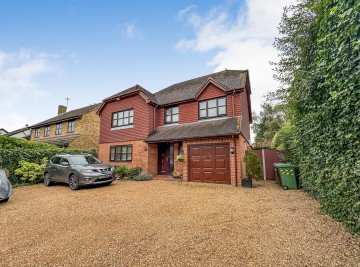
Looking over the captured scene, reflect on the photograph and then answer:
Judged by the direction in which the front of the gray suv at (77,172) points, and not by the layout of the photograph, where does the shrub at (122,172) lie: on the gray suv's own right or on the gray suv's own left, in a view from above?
on the gray suv's own left

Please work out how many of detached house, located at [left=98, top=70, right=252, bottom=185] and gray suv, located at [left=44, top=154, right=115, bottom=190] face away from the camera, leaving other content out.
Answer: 0

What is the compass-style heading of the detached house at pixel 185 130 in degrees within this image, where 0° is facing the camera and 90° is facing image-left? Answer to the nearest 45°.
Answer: approximately 45°

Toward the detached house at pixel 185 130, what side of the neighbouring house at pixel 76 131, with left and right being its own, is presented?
left

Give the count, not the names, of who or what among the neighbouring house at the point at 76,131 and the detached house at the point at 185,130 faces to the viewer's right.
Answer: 0

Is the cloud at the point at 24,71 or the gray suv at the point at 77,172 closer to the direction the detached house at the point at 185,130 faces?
the gray suv

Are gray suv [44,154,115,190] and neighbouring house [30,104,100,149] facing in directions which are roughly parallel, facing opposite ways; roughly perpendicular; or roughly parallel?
roughly perpendicular

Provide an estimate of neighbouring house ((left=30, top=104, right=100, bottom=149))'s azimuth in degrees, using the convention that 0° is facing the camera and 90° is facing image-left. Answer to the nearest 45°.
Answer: approximately 45°

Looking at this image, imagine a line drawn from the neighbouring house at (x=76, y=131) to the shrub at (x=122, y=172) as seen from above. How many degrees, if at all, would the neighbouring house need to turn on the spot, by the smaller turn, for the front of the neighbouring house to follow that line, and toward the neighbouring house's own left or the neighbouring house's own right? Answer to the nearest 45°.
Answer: approximately 45° to the neighbouring house's own left

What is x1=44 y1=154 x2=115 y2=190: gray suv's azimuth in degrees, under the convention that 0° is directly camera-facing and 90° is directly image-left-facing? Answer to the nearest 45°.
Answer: approximately 315°

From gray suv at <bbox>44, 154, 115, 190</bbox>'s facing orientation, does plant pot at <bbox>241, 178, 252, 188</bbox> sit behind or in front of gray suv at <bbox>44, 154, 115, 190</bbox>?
in front
